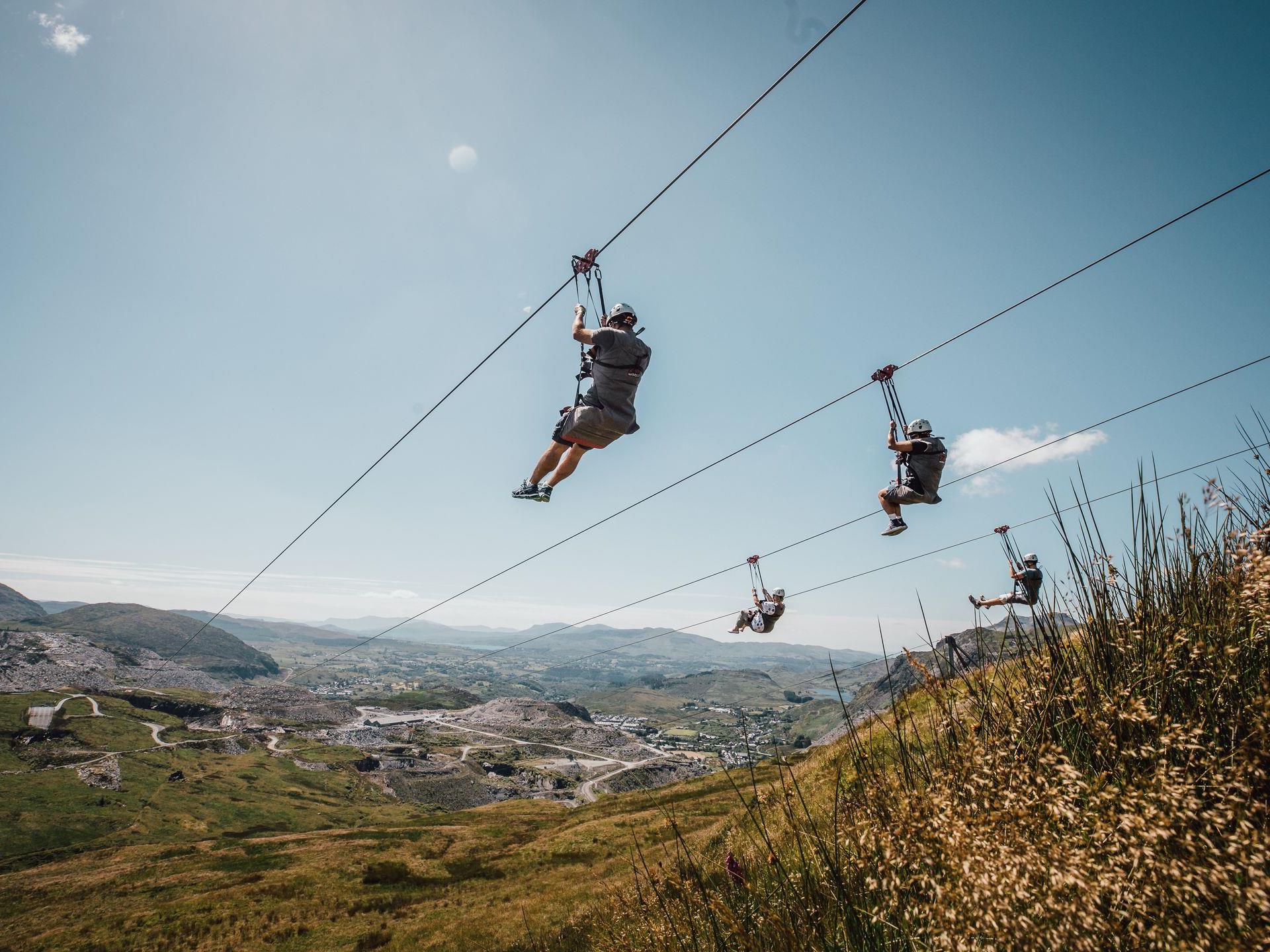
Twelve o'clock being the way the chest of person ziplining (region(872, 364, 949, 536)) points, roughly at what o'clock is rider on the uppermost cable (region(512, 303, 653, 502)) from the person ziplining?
The rider on the uppermost cable is roughly at 10 o'clock from the person ziplining.

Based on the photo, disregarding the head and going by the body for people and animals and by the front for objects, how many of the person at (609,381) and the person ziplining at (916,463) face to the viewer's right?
0

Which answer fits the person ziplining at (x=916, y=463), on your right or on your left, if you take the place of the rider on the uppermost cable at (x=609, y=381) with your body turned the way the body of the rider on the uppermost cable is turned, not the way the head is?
on your right

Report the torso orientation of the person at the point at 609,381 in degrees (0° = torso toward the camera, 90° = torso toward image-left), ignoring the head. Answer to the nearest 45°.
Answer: approximately 135°

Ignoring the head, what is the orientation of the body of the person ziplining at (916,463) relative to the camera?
to the viewer's left
